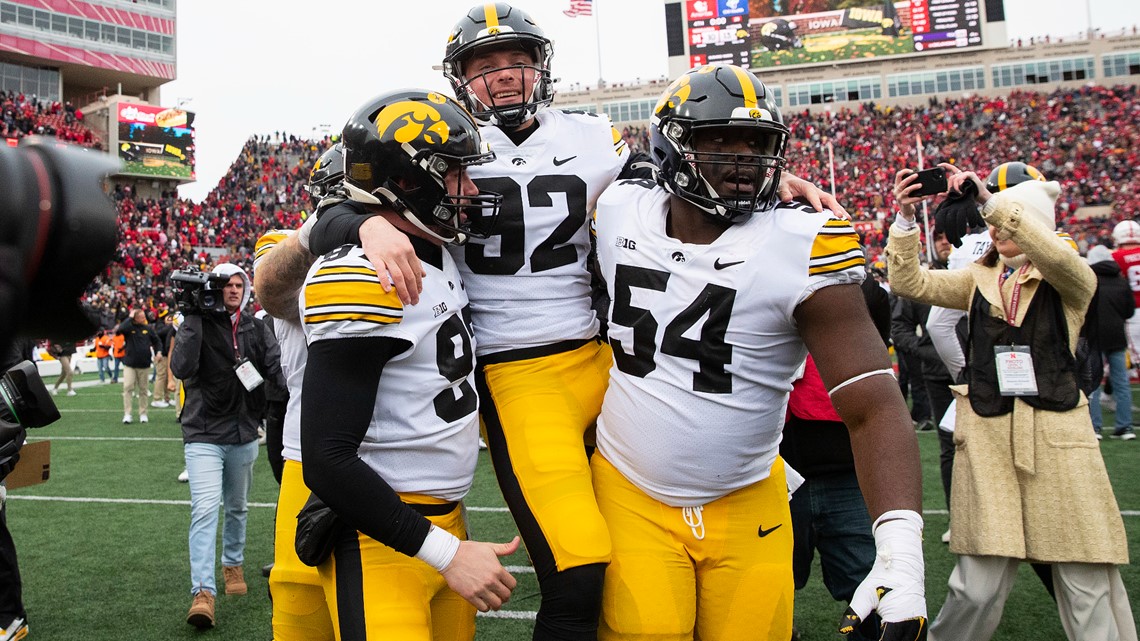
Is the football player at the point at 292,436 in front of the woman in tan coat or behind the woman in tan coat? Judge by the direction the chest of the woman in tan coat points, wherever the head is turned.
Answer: in front

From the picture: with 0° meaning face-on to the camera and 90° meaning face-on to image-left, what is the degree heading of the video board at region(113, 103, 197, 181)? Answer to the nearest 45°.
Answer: approximately 315°

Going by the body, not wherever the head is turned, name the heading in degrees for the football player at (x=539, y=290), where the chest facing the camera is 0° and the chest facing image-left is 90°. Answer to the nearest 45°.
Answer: approximately 0°

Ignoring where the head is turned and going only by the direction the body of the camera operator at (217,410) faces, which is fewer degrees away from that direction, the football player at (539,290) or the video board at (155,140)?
the football player

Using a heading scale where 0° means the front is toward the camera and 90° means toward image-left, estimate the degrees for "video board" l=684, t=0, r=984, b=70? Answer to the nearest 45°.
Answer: approximately 0°

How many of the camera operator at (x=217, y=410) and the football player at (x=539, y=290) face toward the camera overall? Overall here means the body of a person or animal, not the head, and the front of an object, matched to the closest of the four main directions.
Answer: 2

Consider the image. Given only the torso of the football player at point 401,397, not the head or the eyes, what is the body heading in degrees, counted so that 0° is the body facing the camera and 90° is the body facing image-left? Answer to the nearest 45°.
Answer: approximately 315°
